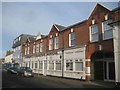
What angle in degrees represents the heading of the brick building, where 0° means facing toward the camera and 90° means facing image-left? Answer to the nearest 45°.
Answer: approximately 45°
